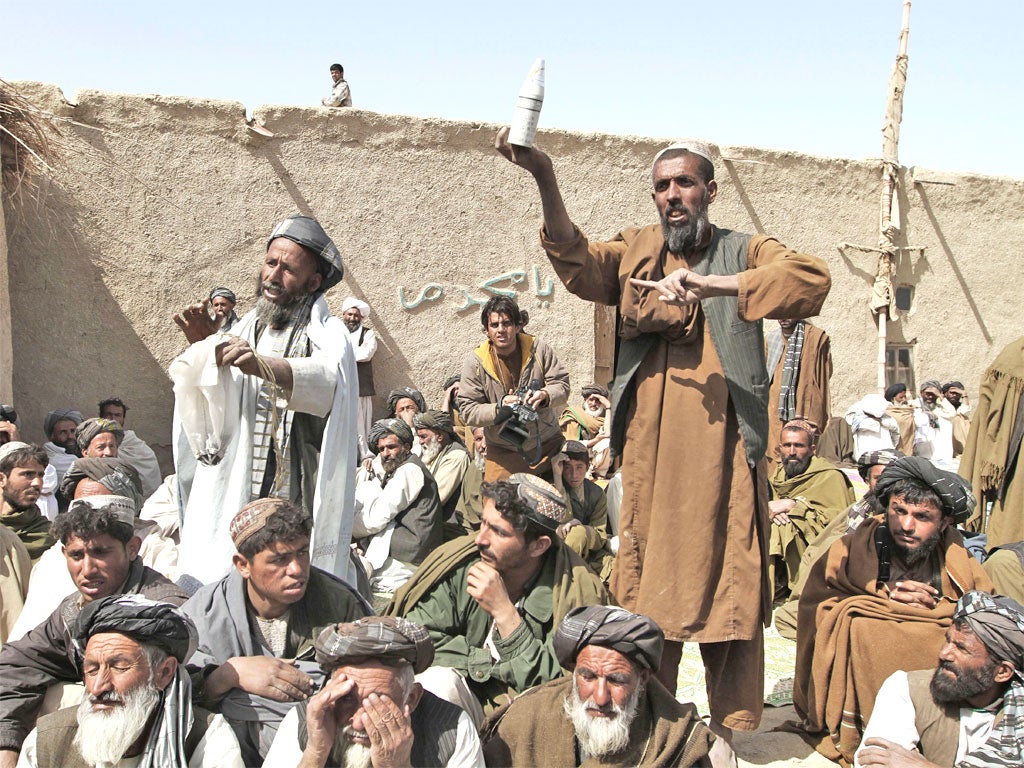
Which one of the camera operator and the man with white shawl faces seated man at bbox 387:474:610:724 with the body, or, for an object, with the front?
the camera operator

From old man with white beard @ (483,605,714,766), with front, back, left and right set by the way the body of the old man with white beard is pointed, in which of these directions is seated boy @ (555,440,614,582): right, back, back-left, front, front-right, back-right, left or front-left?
back

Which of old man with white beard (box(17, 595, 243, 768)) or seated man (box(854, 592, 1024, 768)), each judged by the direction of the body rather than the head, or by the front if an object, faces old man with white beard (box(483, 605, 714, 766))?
the seated man

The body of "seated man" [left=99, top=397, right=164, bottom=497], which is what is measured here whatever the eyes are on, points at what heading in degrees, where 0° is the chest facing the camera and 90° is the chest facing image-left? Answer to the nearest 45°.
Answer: approximately 45°

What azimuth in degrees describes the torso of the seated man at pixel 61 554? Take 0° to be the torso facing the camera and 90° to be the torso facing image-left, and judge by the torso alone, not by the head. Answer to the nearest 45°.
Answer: approximately 45°

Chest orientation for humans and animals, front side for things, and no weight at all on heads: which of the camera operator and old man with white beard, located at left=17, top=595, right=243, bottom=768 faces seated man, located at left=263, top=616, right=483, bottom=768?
the camera operator

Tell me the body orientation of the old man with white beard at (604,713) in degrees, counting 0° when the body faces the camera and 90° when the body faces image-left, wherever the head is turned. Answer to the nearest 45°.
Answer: approximately 0°

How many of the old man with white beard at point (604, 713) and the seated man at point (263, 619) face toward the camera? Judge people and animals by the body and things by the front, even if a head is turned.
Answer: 2

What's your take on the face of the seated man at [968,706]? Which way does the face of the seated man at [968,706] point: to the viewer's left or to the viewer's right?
to the viewer's left

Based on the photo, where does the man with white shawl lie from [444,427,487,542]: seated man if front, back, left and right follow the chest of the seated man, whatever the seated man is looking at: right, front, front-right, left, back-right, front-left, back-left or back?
front-right

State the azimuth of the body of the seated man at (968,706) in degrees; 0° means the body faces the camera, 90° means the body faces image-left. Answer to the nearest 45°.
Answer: approximately 45°

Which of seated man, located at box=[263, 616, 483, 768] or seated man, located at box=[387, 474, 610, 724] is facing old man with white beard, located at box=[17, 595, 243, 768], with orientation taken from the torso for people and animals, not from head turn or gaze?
seated man, located at box=[387, 474, 610, 724]

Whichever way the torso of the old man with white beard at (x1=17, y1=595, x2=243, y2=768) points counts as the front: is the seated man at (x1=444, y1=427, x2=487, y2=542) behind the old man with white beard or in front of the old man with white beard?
behind

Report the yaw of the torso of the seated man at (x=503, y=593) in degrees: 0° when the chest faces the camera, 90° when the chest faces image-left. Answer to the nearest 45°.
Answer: approximately 45°

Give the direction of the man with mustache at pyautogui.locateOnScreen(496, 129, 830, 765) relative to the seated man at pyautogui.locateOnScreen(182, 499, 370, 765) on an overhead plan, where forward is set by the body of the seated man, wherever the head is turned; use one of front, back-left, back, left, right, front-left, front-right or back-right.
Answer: left
